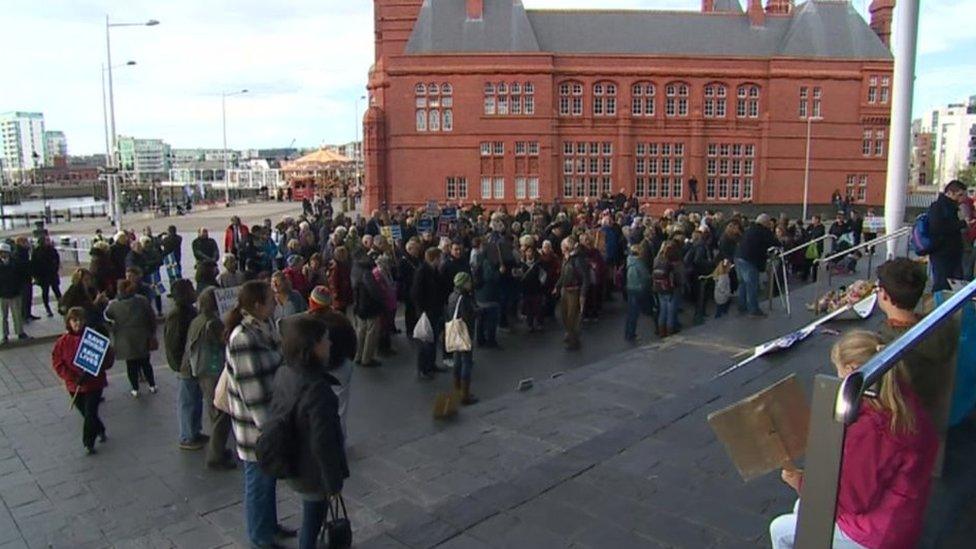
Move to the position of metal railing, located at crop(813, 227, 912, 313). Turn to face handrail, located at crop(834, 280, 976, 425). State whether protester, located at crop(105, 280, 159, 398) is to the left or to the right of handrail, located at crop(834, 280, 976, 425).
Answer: right

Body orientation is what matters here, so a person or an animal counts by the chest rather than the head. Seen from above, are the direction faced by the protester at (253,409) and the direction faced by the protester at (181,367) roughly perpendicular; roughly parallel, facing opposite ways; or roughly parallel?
roughly parallel

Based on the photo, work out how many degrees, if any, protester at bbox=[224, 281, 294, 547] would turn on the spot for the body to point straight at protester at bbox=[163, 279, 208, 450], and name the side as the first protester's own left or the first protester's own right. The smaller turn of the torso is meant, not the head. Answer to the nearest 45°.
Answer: approximately 90° to the first protester's own left

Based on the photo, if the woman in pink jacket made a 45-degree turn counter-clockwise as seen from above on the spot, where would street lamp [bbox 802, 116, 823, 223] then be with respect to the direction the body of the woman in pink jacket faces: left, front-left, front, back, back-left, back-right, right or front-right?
right

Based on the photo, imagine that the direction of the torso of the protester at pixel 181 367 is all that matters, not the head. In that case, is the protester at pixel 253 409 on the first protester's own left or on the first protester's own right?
on the first protester's own right

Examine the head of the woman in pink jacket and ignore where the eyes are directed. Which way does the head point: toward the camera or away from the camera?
away from the camera

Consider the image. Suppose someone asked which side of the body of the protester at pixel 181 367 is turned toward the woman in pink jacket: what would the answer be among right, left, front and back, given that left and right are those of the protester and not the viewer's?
right

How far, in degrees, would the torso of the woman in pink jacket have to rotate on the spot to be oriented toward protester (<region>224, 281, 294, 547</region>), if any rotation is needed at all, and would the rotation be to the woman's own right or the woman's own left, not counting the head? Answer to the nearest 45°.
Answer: approximately 45° to the woman's own left

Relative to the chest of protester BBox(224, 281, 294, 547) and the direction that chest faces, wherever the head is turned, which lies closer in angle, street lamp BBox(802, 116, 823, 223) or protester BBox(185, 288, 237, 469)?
the street lamp

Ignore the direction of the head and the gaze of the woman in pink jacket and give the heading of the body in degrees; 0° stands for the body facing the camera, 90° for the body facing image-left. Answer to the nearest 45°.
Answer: approximately 135°
